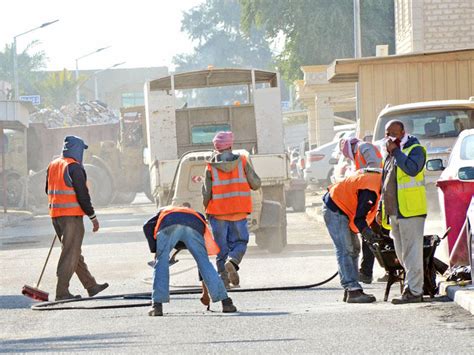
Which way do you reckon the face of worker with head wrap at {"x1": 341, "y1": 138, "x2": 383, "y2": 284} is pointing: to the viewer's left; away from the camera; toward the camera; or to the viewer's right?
to the viewer's left

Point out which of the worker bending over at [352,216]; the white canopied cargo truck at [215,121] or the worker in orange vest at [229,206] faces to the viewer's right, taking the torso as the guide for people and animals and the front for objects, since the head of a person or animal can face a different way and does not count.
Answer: the worker bending over

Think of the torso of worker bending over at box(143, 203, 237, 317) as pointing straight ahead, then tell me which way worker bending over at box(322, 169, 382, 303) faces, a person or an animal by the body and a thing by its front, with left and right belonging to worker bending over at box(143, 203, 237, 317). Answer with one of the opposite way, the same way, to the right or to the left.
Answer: to the right

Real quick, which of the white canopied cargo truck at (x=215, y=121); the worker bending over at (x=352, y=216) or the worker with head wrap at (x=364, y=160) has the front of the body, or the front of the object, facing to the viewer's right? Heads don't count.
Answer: the worker bending over

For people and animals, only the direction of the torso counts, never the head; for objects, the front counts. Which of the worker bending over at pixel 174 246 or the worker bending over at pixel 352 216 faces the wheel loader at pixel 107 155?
the worker bending over at pixel 174 246

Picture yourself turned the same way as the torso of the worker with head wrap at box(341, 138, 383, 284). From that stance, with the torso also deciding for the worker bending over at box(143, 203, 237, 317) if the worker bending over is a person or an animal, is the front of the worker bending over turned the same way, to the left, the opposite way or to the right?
to the right

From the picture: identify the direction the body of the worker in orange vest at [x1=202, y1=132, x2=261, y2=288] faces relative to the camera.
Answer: away from the camera

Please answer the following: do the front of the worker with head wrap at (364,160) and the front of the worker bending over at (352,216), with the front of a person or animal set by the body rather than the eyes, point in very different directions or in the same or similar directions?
very different directions

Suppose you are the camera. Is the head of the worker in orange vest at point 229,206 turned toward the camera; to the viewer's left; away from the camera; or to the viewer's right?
away from the camera

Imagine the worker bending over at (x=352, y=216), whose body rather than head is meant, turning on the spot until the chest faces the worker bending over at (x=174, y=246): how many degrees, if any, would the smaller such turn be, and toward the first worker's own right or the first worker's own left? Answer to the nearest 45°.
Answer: approximately 180°

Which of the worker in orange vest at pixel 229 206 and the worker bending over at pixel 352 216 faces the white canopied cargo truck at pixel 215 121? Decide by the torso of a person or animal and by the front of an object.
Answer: the worker in orange vest

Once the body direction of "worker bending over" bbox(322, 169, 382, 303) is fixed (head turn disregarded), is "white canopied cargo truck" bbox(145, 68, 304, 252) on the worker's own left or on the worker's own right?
on the worker's own left

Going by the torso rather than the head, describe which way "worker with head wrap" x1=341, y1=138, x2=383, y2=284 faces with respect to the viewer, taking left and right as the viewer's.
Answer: facing to the left of the viewer
